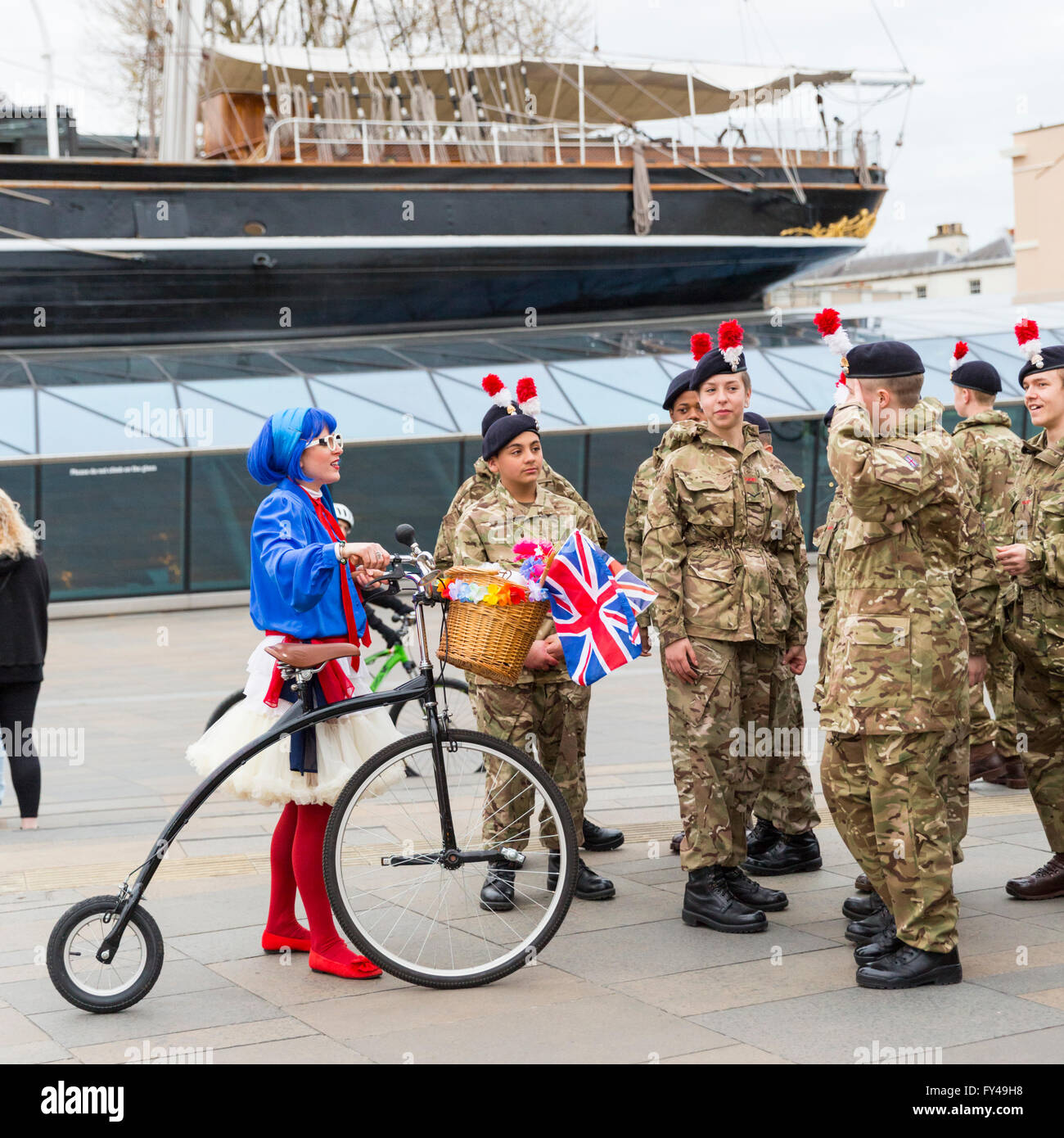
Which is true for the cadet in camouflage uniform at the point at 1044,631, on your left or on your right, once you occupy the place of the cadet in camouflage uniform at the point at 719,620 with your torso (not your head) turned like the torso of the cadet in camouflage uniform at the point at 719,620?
on your left

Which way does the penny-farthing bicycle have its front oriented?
to the viewer's right

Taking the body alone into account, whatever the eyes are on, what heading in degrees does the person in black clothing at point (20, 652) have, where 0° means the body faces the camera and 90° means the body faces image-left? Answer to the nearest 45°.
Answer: approximately 180°

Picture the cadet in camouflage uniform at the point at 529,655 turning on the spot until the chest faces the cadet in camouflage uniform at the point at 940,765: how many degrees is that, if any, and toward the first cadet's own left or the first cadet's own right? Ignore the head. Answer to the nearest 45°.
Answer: approximately 45° to the first cadet's own left

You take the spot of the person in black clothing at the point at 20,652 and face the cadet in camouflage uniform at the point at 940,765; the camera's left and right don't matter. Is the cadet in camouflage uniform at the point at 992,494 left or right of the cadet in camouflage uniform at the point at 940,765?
left

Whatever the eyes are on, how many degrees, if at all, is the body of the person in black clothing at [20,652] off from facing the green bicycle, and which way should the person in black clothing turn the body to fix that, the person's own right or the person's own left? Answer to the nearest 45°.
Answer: approximately 90° to the person's own right

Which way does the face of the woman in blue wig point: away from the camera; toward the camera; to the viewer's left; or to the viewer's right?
to the viewer's right

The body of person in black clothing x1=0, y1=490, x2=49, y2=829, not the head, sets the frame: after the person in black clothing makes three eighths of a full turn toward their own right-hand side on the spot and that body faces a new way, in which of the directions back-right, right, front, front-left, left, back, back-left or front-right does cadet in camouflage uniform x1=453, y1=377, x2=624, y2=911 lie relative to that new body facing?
front

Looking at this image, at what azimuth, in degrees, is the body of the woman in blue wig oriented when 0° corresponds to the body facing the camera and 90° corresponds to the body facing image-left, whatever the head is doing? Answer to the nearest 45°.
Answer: approximately 270°

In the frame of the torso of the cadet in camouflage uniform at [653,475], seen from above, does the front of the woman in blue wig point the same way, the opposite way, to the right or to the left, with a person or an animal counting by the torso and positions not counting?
to the left
